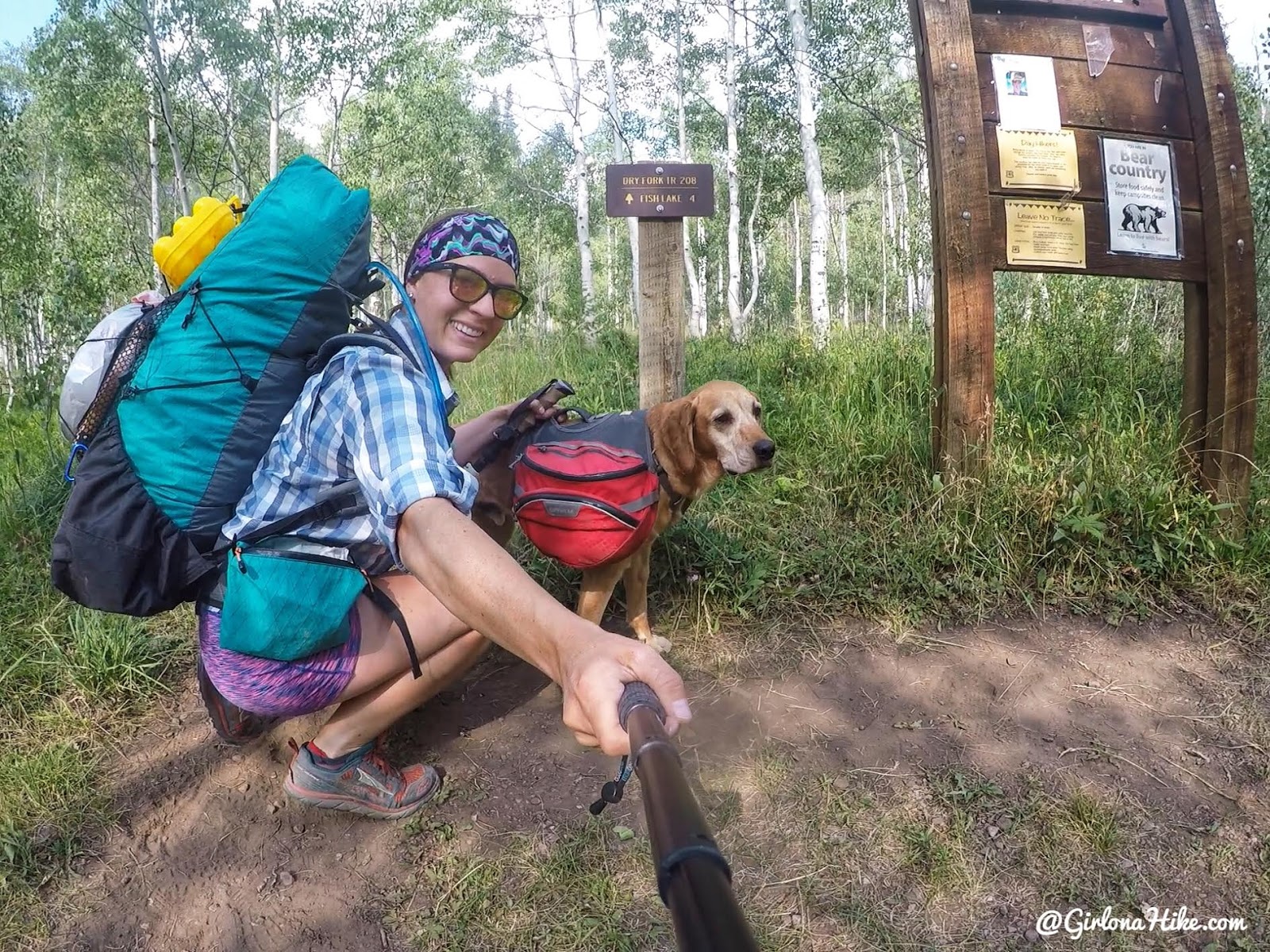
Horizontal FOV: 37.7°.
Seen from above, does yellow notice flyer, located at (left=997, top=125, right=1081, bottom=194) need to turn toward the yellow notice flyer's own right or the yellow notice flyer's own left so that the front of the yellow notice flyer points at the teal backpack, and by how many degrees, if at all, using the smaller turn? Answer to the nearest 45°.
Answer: approximately 45° to the yellow notice flyer's own right

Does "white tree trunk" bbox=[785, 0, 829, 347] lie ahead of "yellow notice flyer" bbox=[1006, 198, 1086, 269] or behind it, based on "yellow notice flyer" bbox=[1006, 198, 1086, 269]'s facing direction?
behind

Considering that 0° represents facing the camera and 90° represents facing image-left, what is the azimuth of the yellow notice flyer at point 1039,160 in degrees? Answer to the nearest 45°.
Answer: approximately 0°

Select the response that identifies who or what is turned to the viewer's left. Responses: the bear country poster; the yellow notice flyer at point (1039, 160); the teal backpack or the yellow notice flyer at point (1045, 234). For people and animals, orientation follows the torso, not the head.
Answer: the teal backpack

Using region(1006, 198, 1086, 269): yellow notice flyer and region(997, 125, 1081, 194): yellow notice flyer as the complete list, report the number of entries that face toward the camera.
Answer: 2

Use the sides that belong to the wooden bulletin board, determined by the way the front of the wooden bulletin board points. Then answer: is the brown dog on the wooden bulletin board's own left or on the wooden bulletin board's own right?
on the wooden bulletin board's own right

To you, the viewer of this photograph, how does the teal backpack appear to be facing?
facing to the left of the viewer

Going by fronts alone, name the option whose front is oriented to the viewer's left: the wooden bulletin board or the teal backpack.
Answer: the teal backpack
